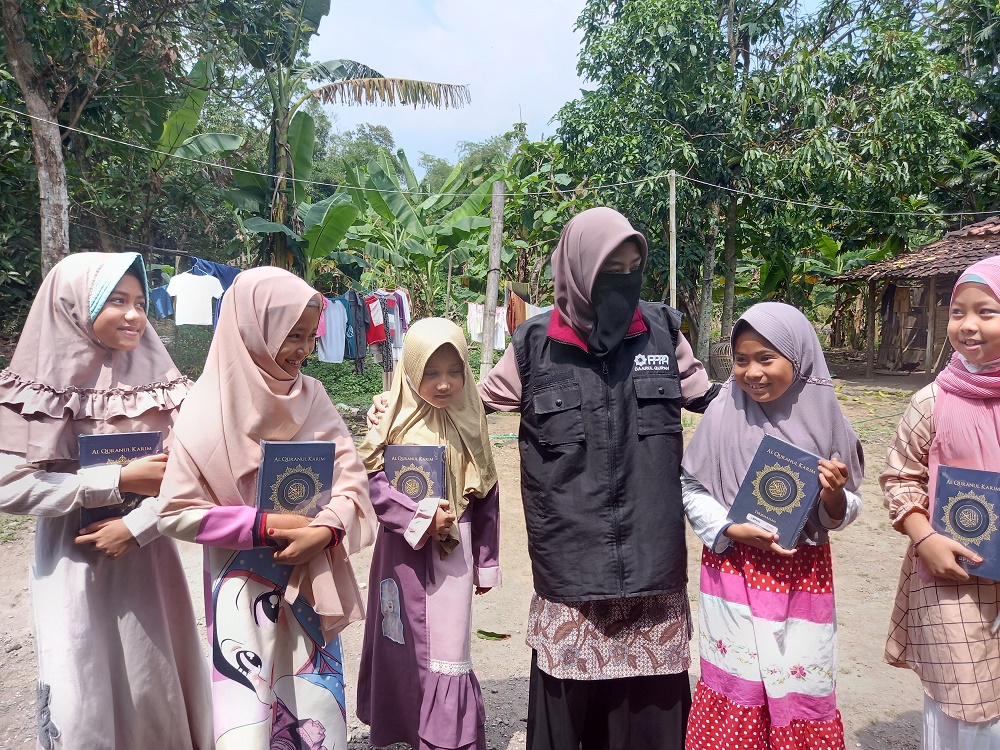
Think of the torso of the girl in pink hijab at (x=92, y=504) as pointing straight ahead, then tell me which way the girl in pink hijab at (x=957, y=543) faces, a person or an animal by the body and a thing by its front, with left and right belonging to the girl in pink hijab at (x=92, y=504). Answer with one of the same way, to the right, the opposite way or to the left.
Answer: to the right

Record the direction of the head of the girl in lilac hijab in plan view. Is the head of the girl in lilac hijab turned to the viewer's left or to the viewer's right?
to the viewer's left

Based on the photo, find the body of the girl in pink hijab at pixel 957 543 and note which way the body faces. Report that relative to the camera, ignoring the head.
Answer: toward the camera

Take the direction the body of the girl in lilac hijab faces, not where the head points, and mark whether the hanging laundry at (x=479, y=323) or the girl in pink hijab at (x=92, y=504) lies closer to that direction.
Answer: the girl in pink hijab

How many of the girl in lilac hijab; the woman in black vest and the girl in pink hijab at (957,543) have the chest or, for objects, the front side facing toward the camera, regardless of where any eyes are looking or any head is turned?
3

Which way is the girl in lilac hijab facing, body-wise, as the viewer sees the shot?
toward the camera

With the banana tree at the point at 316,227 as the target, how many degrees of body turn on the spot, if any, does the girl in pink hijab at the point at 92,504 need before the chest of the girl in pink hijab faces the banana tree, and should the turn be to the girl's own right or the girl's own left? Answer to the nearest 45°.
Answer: approximately 135° to the girl's own left

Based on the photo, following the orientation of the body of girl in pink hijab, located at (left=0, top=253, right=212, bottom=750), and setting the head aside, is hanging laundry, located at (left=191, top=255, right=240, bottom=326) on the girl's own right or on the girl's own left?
on the girl's own left

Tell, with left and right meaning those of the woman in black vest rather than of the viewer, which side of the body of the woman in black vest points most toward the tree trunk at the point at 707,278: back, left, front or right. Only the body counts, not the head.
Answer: back

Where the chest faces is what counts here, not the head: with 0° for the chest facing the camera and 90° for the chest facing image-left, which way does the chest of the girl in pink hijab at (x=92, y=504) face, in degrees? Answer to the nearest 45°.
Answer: approximately 315°

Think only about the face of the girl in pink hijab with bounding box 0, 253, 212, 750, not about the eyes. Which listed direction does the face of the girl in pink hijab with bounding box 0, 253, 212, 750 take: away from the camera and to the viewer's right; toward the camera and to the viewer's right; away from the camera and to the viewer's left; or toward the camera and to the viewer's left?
toward the camera and to the viewer's right

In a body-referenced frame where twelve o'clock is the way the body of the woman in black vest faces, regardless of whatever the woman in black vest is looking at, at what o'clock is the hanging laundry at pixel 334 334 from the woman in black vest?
The hanging laundry is roughly at 5 o'clock from the woman in black vest.

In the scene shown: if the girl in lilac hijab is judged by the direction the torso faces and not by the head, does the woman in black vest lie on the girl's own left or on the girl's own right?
on the girl's own right

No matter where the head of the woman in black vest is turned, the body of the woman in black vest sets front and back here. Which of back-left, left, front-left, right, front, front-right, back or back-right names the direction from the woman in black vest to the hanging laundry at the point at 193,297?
back-right

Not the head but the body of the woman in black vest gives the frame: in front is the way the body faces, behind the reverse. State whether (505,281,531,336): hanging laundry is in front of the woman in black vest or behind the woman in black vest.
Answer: behind

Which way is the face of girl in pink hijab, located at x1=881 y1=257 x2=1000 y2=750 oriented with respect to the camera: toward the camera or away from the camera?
toward the camera

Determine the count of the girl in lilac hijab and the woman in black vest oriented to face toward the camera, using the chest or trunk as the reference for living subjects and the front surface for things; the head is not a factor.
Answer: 2
